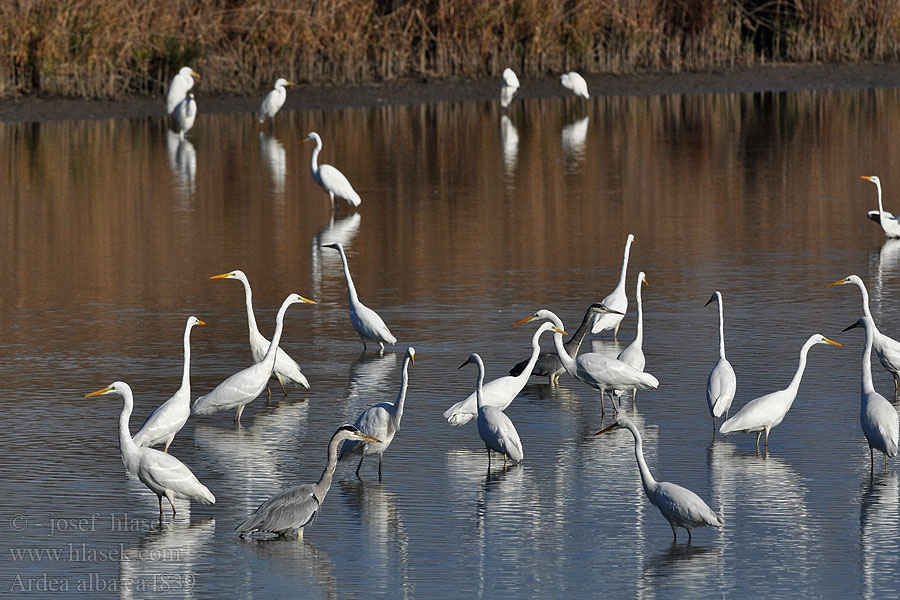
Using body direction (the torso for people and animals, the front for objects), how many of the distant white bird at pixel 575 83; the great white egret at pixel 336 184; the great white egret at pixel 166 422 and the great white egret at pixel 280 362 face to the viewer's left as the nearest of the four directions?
3

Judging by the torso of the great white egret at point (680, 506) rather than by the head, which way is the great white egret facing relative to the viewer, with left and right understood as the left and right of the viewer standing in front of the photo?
facing to the left of the viewer

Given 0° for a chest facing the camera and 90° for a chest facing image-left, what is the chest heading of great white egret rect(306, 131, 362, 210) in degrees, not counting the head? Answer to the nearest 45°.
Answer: approximately 90°

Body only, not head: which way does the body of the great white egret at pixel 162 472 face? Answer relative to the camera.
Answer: to the viewer's left

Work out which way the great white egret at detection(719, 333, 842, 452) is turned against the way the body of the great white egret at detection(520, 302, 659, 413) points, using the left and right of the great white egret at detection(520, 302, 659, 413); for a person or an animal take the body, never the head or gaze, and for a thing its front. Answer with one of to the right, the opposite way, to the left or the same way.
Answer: the opposite way

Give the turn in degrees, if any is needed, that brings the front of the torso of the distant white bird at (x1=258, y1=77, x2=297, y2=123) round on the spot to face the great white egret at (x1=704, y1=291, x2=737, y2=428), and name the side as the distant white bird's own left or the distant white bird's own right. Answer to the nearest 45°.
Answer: approximately 90° to the distant white bird's own right

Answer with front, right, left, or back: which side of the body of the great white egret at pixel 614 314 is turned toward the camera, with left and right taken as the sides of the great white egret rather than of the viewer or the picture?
right

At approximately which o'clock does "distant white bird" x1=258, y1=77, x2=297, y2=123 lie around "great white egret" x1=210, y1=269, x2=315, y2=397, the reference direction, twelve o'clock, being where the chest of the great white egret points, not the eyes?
The distant white bird is roughly at 3 o'clock from the great white egret.

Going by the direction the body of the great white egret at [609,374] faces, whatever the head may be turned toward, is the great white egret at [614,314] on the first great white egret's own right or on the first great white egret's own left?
on the first great white egret's own right

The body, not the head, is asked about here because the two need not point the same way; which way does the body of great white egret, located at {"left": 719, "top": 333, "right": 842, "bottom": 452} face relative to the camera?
to the viewer's right

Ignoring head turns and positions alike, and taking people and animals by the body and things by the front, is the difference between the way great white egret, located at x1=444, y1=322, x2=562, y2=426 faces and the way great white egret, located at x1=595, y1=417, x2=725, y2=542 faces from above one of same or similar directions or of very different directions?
very different directions

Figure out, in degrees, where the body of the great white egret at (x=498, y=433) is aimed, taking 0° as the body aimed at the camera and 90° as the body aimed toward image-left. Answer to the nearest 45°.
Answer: approximately 90°

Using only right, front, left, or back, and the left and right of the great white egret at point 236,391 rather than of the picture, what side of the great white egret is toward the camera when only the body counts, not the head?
right

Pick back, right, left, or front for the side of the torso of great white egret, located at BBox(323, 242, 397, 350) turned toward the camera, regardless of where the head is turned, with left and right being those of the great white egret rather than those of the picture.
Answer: left

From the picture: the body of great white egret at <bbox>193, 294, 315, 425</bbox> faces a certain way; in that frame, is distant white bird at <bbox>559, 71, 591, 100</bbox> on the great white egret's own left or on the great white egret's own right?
on the great white egret's own left
